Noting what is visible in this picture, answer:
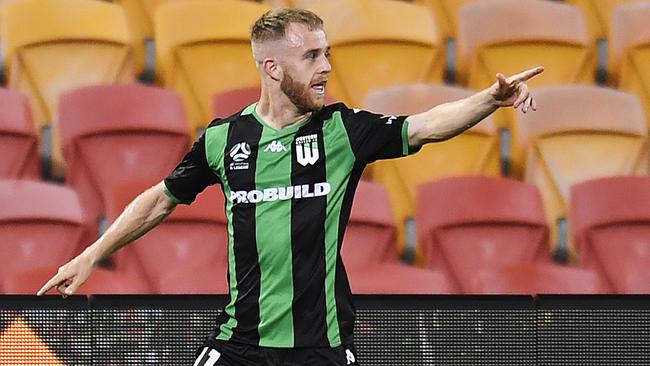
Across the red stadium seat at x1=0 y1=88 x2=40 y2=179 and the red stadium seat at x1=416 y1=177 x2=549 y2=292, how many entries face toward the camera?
2

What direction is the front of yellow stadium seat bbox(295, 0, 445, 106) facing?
toward the camera

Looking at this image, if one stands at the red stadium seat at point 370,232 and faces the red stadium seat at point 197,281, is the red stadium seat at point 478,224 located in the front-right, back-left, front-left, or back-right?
back-left

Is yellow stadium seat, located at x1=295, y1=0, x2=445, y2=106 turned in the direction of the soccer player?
yes

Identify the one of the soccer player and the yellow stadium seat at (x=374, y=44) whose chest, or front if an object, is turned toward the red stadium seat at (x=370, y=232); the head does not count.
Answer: the yellow stadium seat

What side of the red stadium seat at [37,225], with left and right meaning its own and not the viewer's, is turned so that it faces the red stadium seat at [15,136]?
back

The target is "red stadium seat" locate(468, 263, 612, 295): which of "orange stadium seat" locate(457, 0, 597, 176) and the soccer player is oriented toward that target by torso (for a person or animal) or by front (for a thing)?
the orange stadium seat

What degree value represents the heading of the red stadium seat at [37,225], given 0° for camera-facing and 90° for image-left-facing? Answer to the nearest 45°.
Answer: approximately 0°

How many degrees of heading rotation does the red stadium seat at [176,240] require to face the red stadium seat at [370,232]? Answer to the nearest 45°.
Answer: approximately 90° to its left

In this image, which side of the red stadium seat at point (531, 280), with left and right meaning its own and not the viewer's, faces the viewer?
front

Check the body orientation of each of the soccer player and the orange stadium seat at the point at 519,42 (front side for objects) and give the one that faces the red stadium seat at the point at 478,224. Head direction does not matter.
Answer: the orange stadium seat

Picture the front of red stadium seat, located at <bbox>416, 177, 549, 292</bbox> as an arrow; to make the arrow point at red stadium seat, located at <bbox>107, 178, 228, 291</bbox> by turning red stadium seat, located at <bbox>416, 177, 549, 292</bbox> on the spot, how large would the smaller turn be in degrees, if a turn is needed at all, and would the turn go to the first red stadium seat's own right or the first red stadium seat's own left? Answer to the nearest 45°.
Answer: approximately 90° to the first red stadium seat's own right

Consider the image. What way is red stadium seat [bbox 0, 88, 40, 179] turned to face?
toward the camera

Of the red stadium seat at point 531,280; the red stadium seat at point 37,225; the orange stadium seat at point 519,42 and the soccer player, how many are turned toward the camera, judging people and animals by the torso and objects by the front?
4

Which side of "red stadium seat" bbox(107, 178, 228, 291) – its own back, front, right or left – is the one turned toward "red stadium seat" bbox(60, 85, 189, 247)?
back

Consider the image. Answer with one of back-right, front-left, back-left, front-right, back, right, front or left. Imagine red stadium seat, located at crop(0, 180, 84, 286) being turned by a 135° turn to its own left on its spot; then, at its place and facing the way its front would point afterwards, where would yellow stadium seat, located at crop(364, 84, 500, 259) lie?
front-right
